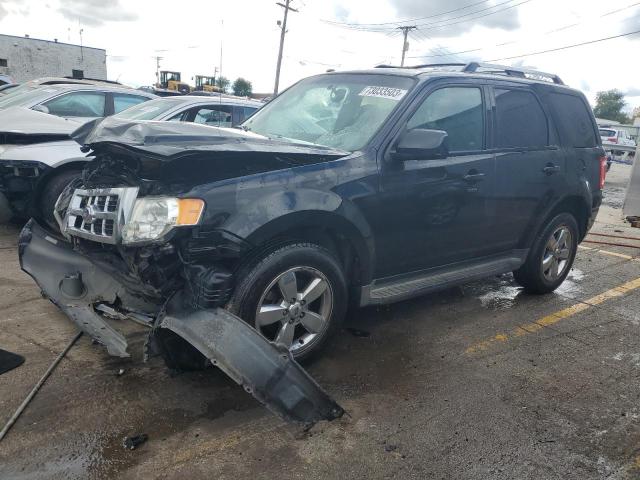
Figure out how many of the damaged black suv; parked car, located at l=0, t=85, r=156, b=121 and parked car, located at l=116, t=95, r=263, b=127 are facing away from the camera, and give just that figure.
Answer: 0

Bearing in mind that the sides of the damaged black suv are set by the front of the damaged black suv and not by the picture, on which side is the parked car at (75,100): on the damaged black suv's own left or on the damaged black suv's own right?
on the damaged black suv's own right

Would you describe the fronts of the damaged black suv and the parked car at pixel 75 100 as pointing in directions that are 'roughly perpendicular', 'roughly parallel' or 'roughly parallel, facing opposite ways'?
roughly parallel

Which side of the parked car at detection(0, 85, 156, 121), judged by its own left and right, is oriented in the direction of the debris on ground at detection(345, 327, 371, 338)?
left

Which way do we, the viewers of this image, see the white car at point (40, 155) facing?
facing the viewer and to the left of the viewer

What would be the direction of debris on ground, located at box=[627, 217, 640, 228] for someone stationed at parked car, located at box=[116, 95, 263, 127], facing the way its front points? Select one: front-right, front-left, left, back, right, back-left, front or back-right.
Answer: back-left

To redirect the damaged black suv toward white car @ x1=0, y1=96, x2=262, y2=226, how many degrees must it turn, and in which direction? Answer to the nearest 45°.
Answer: approximately 90° to its right

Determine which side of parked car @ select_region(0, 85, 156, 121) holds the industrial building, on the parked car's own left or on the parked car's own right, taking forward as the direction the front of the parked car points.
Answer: on the parked car's own right
